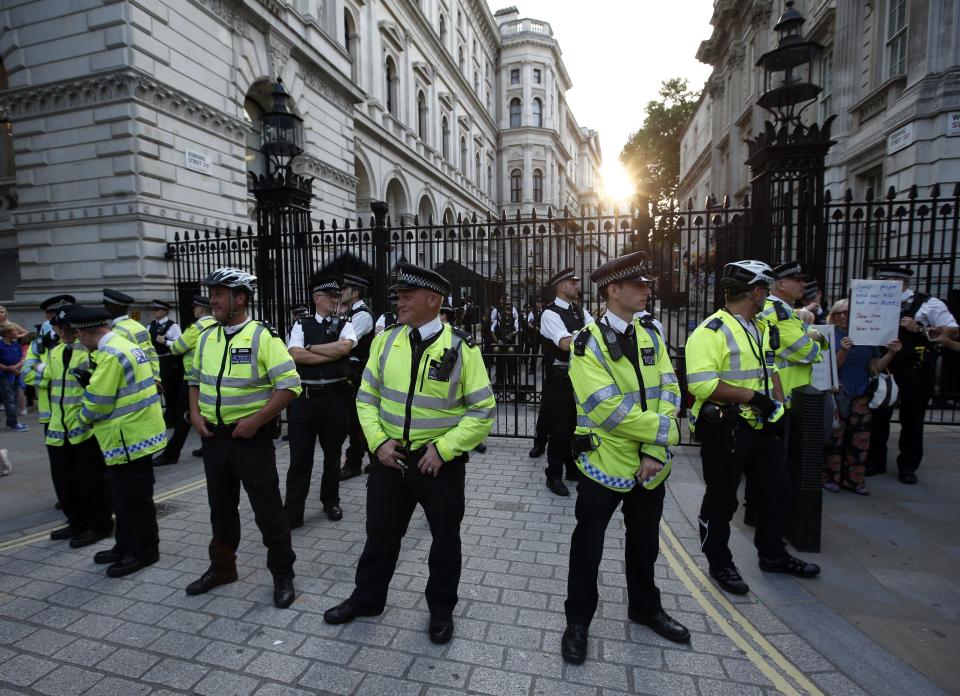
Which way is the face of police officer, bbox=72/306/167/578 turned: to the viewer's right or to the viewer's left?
to the viewer's left

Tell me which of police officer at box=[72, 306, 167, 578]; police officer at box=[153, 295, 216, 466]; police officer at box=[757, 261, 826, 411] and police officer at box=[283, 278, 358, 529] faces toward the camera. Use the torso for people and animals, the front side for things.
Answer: police officer at box=[283, 278, 358, 529]

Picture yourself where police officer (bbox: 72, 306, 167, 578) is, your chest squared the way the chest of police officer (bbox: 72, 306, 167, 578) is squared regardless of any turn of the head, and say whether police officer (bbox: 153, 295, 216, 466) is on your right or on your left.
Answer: on your right

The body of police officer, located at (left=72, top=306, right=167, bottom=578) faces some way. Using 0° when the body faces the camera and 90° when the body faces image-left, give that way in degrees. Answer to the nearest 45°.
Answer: approximately 90°

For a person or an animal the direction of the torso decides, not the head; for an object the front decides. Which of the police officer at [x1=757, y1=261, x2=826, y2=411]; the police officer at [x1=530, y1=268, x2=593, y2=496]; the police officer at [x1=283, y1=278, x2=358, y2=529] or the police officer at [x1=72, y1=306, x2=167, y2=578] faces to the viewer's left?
the police officer at [x1=72, y1=306, x2=167, y2=578]

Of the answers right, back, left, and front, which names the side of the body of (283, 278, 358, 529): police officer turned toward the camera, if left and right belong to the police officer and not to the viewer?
front

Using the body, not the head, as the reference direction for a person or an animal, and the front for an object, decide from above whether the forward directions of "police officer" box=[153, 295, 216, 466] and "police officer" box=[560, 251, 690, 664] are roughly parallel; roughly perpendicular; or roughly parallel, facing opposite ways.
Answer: roughly perpendicular
